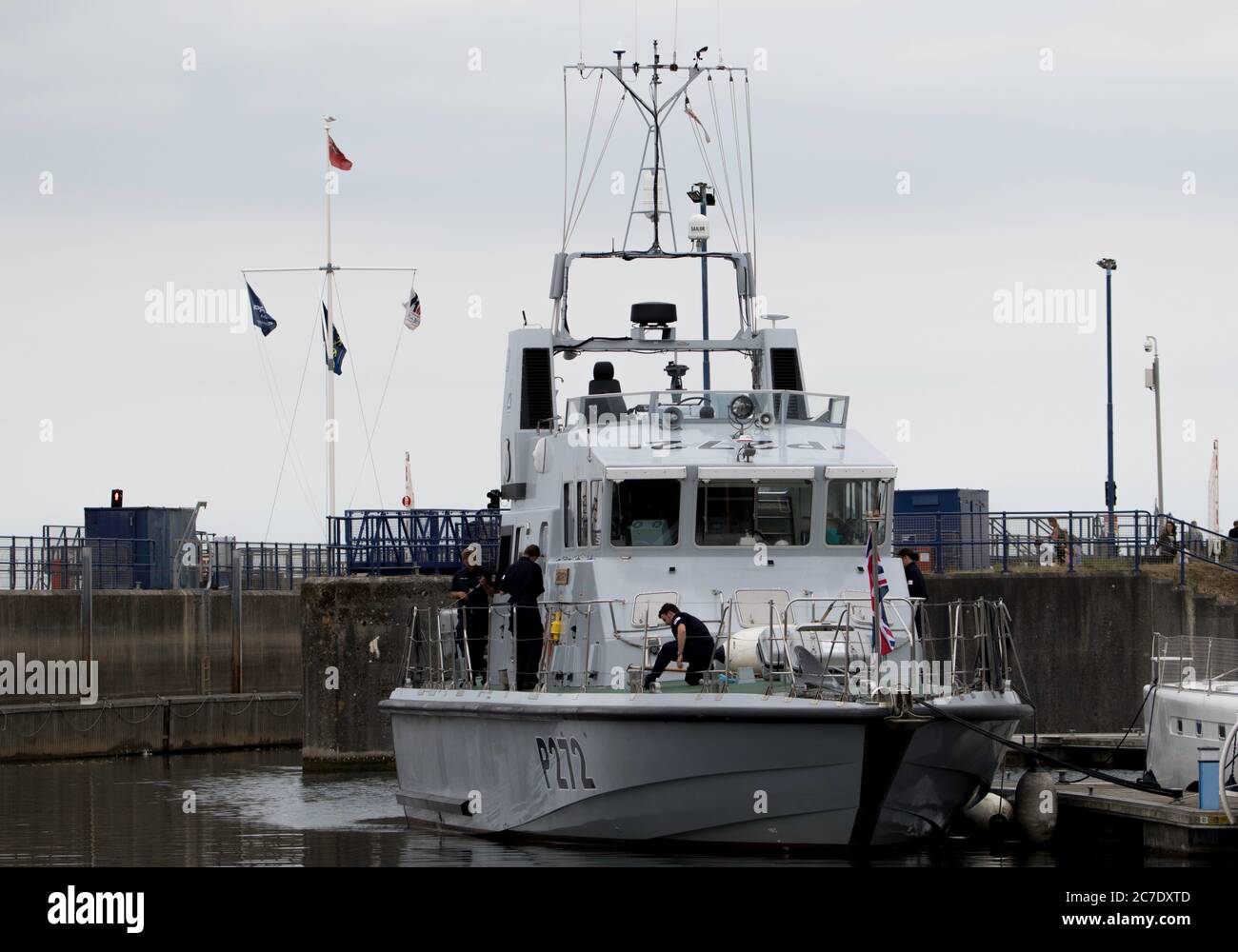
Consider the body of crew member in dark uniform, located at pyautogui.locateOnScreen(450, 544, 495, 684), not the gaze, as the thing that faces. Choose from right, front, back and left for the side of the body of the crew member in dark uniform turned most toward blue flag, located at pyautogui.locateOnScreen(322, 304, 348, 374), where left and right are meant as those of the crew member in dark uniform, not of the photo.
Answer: back

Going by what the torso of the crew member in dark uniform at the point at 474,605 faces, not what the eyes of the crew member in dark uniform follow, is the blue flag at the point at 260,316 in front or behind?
behind

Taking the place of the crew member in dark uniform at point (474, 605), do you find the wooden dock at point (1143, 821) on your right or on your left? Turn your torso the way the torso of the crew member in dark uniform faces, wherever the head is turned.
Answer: on your left

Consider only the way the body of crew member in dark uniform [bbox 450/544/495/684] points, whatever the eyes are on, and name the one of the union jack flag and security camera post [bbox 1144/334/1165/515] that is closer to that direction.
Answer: the union jack flag

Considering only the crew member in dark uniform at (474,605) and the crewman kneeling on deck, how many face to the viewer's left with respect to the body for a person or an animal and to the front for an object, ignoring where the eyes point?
1
